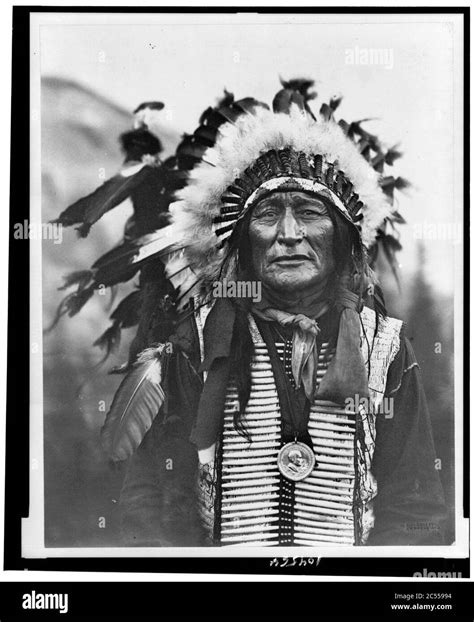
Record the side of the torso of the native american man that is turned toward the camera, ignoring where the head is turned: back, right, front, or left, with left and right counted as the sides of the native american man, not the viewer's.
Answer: front

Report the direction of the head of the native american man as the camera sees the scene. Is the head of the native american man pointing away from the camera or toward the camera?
toward the camera
